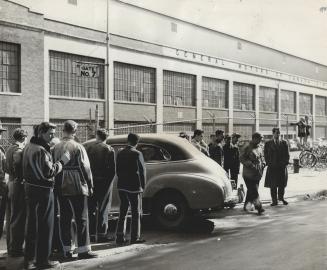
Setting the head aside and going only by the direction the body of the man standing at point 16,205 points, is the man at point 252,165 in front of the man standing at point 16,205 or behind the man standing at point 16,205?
in front

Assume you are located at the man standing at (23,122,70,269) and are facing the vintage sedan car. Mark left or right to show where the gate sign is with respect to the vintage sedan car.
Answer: left

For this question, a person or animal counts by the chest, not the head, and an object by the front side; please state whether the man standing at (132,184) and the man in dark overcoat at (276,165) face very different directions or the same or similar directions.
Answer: very different directions

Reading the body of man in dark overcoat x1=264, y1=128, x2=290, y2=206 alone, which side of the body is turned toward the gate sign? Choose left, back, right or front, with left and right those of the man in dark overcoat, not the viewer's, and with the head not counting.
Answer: right

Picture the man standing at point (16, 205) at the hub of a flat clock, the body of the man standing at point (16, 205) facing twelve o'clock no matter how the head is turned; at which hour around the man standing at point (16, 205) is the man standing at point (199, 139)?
the man standing at point (199, 139) is roughly at 12 o'clock from the man standing at point (16, 205).

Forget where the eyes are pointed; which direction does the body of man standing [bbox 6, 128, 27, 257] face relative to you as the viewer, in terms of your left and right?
facing away from the viewer and to the right of the viewer

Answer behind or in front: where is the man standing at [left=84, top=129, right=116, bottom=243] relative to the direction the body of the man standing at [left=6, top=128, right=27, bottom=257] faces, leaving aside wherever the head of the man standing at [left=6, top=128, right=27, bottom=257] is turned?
in front

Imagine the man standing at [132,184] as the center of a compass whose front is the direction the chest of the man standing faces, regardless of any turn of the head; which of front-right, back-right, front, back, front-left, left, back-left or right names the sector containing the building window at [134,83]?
front-left

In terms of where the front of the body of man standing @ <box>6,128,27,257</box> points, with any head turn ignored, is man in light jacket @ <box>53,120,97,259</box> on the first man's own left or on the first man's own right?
on the first man's own right

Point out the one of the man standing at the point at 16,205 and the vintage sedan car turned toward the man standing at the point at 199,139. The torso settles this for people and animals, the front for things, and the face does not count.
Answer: the man standing at the point at 16,205

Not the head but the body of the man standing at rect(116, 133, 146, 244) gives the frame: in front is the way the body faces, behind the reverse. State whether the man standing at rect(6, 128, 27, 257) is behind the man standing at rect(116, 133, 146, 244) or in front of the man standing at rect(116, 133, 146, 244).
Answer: behind

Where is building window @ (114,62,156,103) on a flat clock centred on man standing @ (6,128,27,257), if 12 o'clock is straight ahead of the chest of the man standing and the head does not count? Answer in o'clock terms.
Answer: The building window is roughly at 11 o'clock from the man standing.
